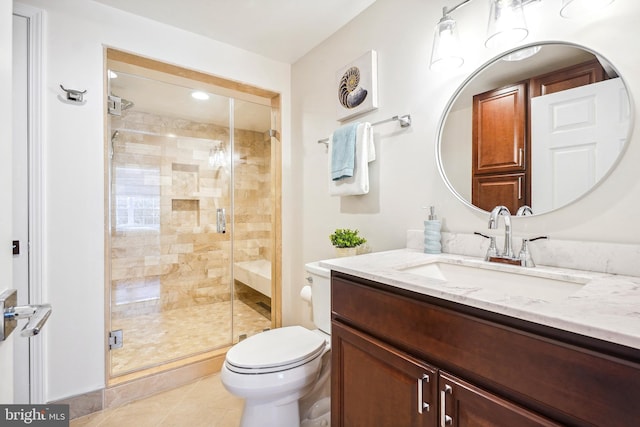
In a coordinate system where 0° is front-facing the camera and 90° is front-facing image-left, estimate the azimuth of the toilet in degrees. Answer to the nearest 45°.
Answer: approximately 45°

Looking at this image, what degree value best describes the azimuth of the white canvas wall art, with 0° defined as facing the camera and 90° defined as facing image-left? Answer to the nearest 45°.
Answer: approximately 45°

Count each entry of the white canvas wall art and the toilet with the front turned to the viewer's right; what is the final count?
0

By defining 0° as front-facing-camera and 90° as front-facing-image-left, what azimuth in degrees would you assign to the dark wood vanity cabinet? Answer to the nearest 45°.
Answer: approximately 45°

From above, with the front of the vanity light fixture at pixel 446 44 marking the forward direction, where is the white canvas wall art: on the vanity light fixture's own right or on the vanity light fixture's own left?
on the vanity light fixture's own right

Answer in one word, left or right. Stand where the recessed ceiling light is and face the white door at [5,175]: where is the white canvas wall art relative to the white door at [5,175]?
left

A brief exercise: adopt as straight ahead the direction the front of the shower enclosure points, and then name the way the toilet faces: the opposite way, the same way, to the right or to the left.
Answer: to the right
